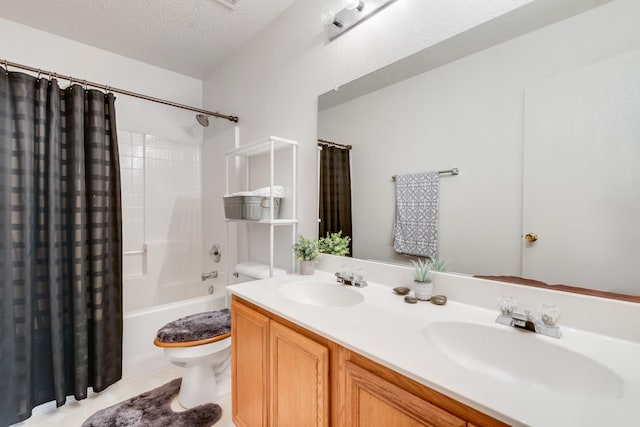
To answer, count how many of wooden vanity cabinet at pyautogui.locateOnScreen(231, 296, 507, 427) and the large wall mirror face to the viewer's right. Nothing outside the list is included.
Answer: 0

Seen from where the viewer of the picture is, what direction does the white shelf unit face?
facing the viewer and to the left of the viewer

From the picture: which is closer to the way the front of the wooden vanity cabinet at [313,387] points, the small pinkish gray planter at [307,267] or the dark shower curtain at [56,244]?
the dark shower curtain

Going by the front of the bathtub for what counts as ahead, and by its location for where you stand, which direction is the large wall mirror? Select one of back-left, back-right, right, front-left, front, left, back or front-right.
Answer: front

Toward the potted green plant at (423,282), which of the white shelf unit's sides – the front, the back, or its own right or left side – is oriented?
left

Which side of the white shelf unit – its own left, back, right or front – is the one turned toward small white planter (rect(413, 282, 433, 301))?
left

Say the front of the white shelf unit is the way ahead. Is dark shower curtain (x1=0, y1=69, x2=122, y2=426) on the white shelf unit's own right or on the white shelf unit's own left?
on the white shelf unit's own right

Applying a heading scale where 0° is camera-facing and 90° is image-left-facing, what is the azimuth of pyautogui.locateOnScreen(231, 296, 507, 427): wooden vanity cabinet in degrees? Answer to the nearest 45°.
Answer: approximately 45°

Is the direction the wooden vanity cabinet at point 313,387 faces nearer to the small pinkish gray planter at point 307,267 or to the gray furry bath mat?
the gray furry bath mat

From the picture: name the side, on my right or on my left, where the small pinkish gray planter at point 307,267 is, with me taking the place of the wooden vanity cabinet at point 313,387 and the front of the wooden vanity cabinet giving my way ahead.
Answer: on my right

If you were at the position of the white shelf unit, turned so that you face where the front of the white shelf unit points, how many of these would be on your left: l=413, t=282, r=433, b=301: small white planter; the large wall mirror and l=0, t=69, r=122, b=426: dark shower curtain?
2

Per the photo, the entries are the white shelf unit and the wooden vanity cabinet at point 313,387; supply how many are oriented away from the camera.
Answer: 0
